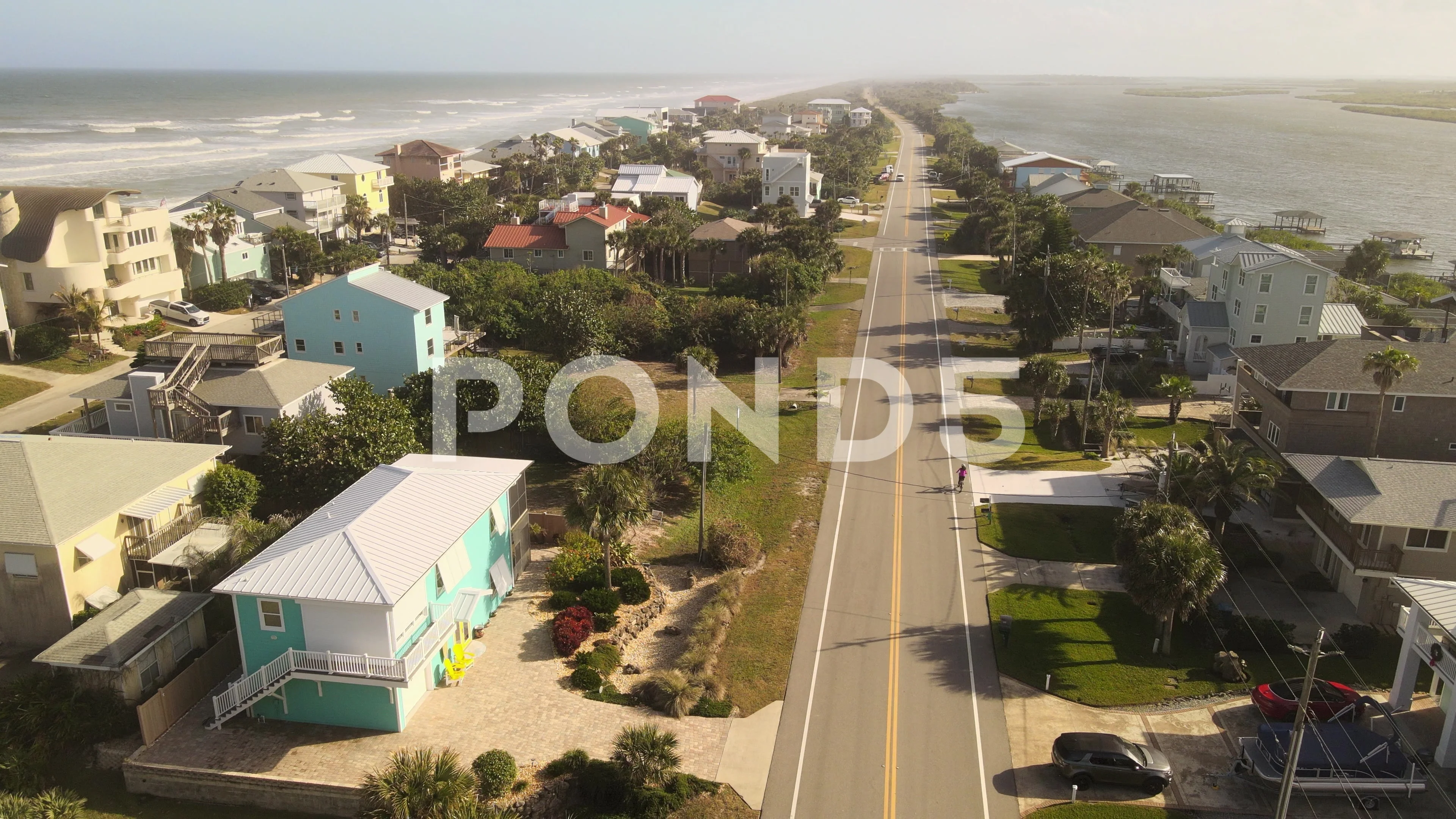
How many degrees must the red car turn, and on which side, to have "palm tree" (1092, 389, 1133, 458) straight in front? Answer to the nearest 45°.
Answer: approximately 135° to its left

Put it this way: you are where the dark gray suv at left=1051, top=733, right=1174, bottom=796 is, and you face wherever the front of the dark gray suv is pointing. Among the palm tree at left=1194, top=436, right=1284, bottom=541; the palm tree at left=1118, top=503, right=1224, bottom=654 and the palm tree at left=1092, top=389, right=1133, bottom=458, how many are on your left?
3

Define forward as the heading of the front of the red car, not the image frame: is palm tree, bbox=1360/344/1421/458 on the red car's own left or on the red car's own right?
on the red car's own left

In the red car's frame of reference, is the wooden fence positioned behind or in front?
behind

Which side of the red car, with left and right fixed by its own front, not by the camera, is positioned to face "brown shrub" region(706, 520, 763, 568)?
back

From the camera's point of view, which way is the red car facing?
to the viewer's right

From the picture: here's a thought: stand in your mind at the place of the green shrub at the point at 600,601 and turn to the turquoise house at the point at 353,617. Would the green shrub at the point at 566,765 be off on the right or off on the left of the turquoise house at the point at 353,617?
left

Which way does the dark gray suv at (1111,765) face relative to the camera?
to the viewer's right

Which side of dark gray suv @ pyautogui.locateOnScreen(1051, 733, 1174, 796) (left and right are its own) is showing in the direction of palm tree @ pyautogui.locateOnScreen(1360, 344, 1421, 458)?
left
